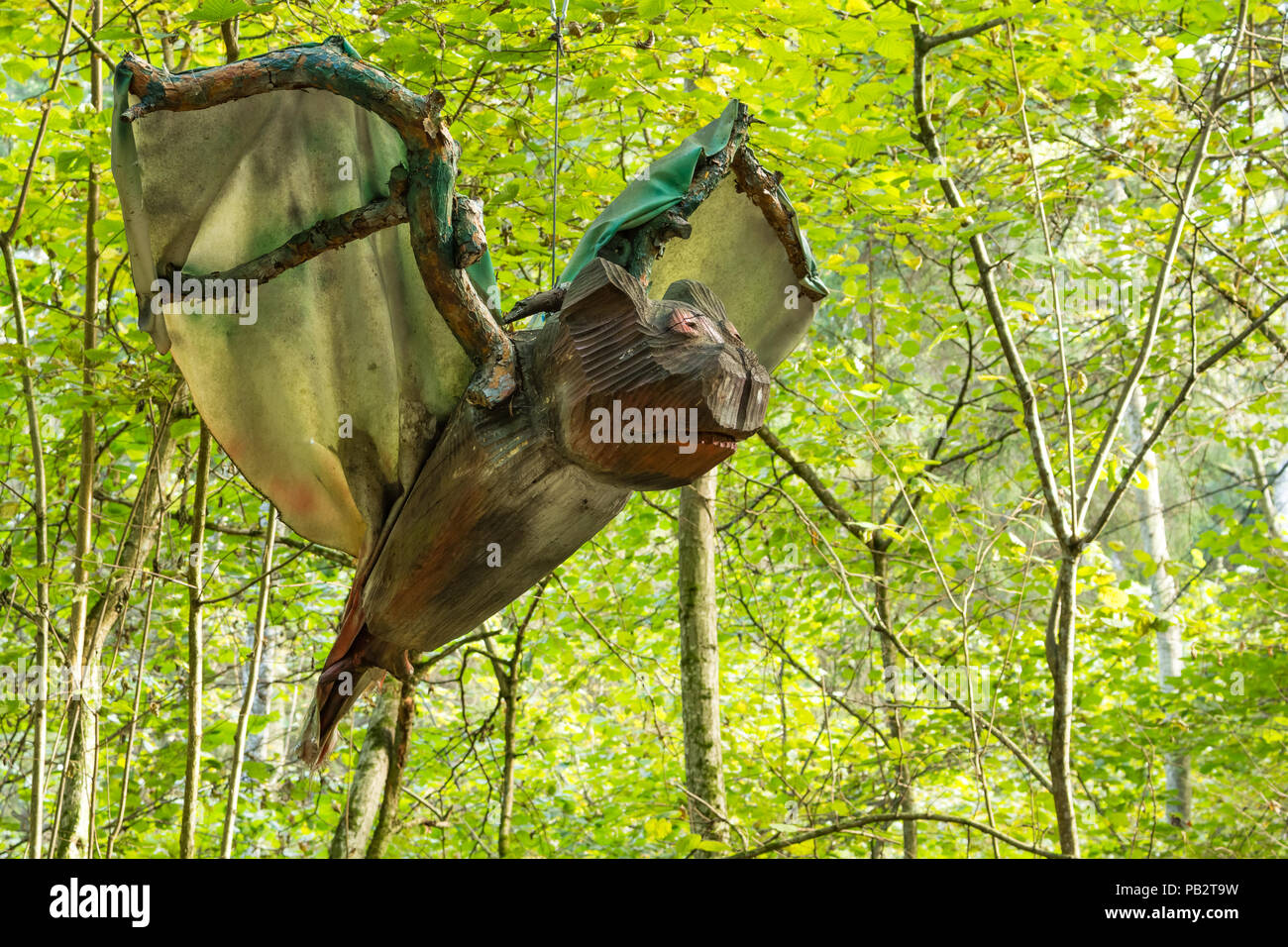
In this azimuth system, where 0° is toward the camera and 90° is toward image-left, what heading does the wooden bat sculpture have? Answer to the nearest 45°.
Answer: approximately 315°

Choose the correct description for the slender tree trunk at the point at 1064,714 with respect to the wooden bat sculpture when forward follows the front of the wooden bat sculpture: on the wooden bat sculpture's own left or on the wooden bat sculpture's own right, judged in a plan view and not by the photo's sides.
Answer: on the wooden bat sculpture's own left

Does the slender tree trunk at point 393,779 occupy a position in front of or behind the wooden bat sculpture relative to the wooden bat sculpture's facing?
behind

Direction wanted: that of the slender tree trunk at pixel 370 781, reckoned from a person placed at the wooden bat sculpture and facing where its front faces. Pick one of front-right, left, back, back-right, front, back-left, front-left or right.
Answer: back-left

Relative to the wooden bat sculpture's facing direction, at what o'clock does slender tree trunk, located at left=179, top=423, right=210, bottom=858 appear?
The slender tree trunk is roughly at 7 o'clock from the wooden bat sculpture.

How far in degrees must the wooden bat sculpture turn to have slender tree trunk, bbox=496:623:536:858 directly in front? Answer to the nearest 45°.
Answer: approximately 135° to its left

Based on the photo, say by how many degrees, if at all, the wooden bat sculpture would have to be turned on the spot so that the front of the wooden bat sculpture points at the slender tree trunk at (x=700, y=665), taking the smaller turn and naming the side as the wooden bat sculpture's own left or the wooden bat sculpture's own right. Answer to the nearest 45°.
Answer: approximately 135° to the wooden bat sculpture's own left
